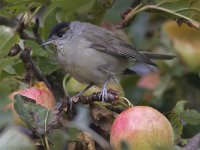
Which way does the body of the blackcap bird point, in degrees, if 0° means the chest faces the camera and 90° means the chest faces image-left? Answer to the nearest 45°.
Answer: approximately 90°

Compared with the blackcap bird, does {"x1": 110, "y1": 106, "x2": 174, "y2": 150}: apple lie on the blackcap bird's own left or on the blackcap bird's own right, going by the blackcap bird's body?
on the blackcap bird's own left

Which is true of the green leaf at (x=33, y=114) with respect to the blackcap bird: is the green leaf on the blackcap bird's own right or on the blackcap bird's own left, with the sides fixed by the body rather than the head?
on the blackcap bird's own left

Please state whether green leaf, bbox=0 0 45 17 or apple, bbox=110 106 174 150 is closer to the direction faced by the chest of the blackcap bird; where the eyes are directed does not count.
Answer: the green leaf
